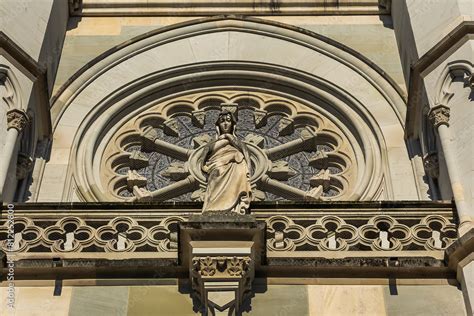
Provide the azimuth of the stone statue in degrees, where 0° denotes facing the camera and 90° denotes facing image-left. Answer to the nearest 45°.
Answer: approximately 0°
